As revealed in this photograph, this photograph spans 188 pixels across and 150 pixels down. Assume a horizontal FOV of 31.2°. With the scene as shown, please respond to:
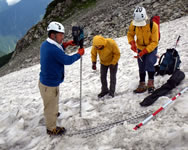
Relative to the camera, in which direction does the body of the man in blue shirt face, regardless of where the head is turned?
to the viewer's right

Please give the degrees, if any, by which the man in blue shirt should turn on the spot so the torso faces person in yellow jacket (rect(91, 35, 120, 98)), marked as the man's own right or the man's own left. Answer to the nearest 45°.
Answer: approximately 45° to the man's own left

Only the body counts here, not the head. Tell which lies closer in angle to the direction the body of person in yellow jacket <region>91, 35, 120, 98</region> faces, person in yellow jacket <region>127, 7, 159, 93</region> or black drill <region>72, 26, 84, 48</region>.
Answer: the black drill

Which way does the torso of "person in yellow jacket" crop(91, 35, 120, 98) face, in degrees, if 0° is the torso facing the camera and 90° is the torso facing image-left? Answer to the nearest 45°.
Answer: approximately 45°

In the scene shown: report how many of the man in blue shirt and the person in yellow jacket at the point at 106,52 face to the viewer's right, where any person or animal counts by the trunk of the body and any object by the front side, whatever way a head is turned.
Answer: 1

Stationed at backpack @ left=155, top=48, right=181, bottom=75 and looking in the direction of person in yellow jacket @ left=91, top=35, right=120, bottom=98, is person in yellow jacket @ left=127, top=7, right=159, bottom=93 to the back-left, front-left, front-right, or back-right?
front-left

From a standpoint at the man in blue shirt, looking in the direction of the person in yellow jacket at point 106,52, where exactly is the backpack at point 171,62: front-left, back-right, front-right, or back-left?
front-right

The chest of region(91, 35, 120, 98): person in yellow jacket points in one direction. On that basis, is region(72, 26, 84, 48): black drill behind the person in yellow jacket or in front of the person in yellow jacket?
in front

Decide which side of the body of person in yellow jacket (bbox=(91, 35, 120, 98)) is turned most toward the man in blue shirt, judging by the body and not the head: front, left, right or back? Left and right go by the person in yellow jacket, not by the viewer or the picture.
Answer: front

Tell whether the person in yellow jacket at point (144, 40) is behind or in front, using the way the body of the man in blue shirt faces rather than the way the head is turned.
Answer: in front

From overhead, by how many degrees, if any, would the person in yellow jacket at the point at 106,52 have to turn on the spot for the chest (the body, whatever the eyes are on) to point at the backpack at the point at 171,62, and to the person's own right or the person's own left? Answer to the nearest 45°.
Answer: approximately 135° to the person's own left
